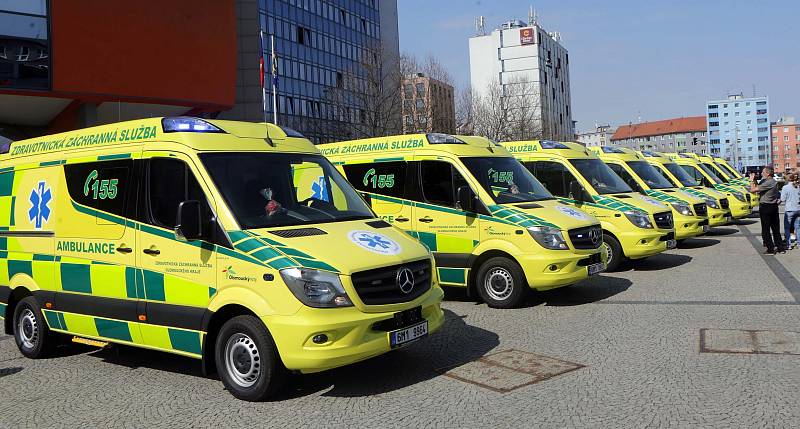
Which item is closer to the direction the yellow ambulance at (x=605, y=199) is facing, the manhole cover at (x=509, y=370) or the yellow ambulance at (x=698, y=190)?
the manhole cover

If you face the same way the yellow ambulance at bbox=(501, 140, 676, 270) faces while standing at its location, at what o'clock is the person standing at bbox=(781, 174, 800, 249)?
The person standing is roughly at 9 o'clock from the yellow ambulance.

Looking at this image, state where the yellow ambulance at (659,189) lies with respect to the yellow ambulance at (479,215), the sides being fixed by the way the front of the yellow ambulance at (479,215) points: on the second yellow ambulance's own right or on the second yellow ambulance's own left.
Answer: on the second yellow ambulance's own left

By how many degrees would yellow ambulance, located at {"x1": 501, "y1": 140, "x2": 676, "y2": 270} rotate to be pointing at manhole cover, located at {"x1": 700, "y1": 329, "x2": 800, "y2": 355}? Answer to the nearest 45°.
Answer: approximately 45° to its right

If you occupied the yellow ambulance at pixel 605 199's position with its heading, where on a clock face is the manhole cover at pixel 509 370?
The manhole cover is roughly at 2 o'clock from the yellow ambulance.

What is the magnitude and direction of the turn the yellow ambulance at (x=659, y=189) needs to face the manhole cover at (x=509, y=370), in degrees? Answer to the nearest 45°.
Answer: approximately 45° to its right
